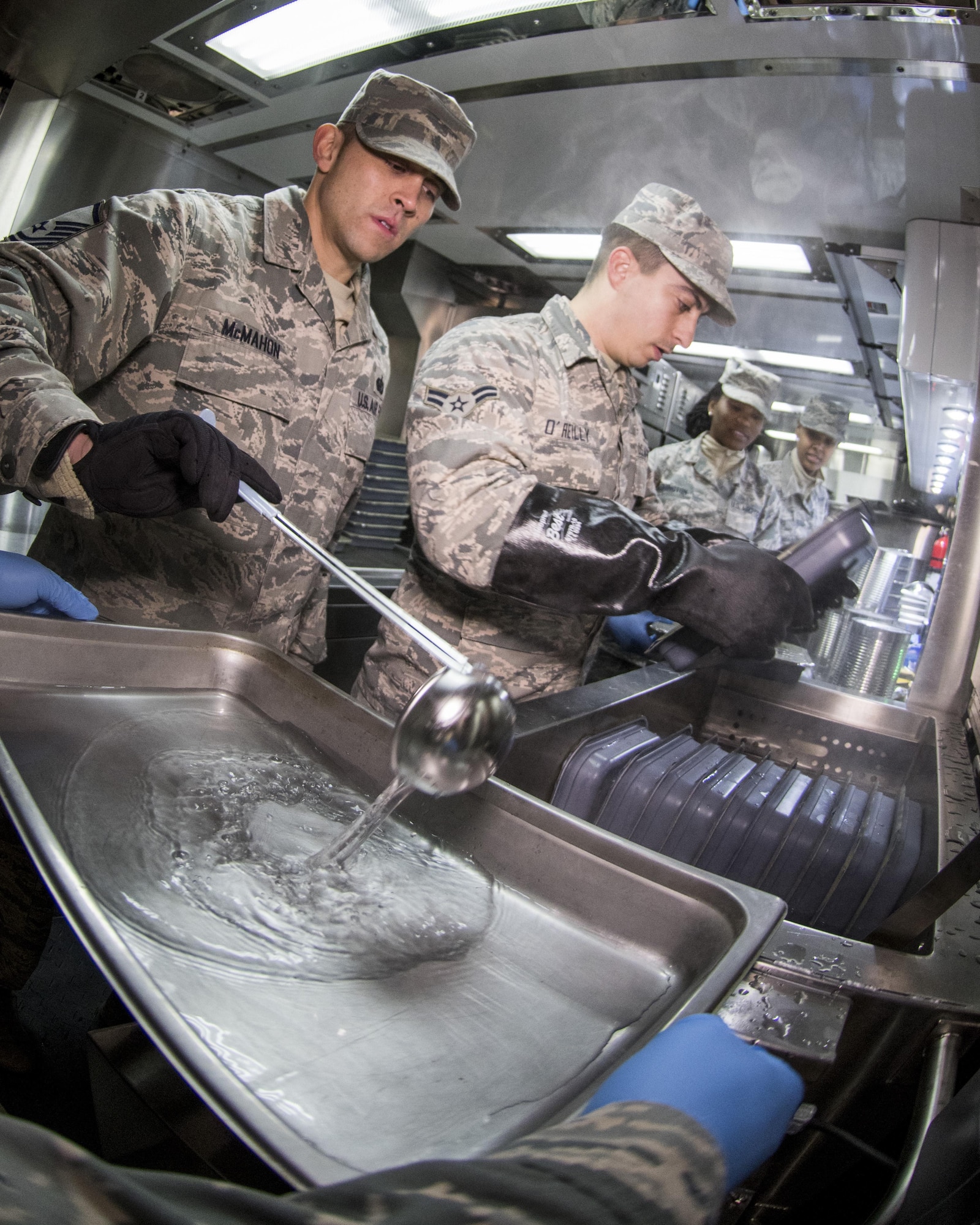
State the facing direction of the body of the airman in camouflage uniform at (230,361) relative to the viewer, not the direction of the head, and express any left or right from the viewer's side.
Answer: facing the viewer and to the right of the viewer

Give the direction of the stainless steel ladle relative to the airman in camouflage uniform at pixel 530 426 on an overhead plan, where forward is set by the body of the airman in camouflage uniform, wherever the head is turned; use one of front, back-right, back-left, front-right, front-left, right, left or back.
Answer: front-right

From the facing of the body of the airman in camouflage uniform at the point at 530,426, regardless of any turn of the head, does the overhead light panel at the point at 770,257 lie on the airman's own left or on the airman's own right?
on the airman's own left

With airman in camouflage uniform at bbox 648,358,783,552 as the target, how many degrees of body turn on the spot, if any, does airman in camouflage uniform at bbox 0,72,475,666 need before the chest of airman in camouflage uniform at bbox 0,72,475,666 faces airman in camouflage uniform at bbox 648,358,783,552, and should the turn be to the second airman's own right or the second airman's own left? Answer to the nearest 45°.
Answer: approximately 90° to the second airman's own left

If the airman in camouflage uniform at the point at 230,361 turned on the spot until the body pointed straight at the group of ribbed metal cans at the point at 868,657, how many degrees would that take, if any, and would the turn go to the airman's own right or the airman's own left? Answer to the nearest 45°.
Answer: approximately 45° to the airman's own left

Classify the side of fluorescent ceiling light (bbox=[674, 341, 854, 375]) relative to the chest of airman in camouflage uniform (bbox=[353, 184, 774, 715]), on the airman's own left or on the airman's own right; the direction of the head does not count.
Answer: on the airman's own left

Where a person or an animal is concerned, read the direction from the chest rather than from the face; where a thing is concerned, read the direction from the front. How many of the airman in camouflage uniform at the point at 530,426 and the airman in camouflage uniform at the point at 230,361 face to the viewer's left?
0

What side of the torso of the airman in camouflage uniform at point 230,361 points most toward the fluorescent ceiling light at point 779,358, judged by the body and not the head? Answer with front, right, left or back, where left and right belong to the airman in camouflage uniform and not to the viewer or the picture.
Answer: left
